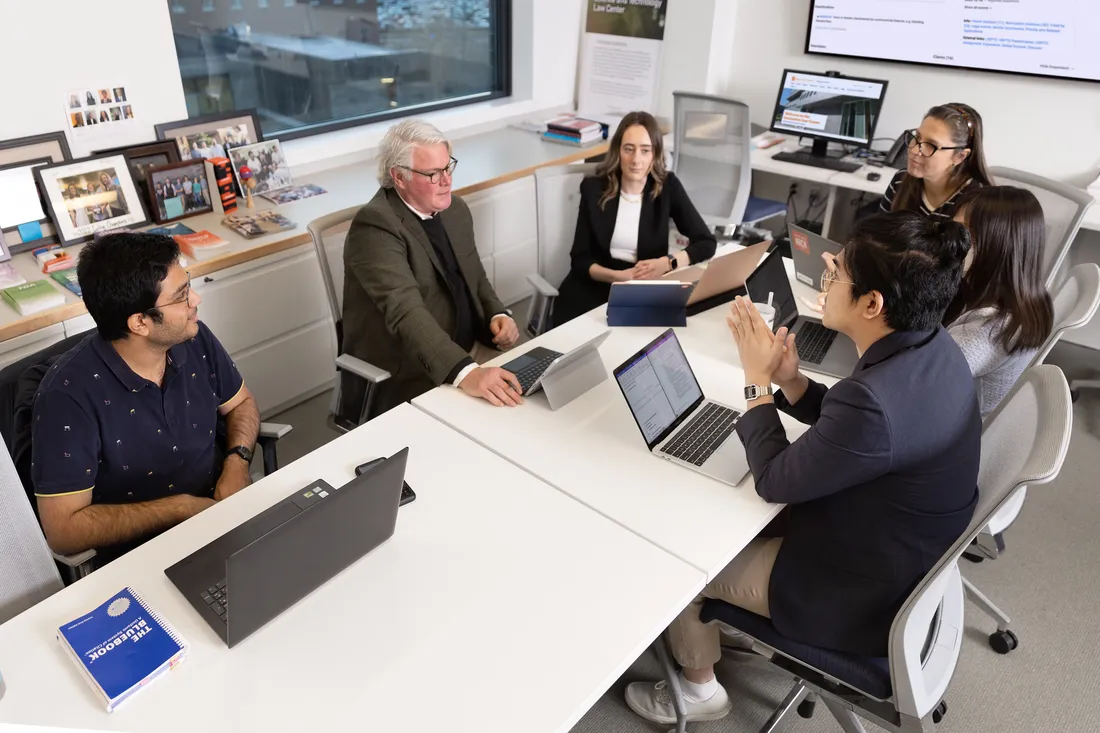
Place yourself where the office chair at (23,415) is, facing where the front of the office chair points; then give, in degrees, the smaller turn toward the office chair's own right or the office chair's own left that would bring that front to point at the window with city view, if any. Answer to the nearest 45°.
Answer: approximately 90° to the office chair's own left

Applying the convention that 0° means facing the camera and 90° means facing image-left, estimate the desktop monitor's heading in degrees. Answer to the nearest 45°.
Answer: approximately 0°

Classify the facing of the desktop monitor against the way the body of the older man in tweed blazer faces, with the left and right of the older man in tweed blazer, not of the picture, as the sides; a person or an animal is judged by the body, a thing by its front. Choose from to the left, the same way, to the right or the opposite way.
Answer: to the right

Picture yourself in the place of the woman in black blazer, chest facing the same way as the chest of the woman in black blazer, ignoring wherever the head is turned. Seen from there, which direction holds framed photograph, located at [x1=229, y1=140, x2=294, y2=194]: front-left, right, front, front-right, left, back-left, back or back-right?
right

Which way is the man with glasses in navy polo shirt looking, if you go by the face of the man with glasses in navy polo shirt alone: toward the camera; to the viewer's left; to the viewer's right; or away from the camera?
to the viewer's right

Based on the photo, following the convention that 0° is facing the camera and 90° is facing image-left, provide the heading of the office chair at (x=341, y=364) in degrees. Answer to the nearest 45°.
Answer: approximately 315°

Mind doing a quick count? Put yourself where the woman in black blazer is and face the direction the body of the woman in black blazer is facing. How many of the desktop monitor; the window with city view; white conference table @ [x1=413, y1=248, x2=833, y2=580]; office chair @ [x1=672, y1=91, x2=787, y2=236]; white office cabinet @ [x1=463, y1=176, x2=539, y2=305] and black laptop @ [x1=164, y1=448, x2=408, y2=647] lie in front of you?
2

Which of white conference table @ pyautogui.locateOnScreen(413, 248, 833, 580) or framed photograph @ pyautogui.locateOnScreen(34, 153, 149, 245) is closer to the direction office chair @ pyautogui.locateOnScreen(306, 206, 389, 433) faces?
the white conference table

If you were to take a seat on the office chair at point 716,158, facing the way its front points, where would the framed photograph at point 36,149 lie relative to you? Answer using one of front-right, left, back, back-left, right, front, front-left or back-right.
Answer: back

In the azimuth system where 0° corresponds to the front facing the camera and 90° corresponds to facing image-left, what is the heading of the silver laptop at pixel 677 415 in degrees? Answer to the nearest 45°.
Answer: approximately 315°

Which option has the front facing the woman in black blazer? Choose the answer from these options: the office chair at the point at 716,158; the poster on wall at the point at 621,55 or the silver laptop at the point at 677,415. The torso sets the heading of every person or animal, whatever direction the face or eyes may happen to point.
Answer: the poster on wall

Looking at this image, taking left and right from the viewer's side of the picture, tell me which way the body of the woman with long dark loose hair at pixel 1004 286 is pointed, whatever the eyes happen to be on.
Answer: facing away from the viewer and to the left of the viewer

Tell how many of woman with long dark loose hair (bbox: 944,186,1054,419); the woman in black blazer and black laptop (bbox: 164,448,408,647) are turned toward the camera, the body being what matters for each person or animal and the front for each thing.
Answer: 1
